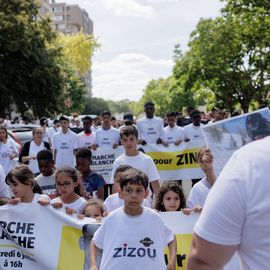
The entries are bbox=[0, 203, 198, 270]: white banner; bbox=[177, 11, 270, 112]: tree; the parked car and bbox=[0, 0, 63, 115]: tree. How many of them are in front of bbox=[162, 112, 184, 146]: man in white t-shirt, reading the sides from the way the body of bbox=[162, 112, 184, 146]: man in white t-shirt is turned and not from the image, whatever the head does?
1

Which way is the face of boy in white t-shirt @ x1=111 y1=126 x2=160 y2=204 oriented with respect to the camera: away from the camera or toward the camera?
toward the camera

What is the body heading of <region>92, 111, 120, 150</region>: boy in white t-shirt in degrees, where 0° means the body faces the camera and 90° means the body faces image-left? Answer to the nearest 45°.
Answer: approximately 0°

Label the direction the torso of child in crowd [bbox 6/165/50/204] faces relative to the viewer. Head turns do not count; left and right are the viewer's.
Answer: facing the viewer and to the left of the viewer

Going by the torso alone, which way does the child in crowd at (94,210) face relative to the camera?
toward the camera

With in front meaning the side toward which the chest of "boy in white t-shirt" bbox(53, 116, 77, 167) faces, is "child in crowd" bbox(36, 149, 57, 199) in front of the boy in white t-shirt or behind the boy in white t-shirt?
in front

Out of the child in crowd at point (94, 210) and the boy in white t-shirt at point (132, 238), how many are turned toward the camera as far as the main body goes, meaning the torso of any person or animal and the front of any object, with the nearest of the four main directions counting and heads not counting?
2

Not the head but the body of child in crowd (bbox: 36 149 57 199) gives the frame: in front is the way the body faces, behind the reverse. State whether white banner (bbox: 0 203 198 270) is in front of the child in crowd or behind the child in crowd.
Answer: in front

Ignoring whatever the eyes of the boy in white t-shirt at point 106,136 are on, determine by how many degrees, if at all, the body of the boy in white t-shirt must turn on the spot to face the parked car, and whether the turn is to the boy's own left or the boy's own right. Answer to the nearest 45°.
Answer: approximately 135° to the boy's own right

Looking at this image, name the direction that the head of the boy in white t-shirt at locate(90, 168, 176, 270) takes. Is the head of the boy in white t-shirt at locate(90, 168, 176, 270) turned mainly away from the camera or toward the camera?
toward the camera

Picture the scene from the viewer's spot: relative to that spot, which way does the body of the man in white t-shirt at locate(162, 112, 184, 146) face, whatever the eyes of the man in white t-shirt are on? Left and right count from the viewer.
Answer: facing the viewer

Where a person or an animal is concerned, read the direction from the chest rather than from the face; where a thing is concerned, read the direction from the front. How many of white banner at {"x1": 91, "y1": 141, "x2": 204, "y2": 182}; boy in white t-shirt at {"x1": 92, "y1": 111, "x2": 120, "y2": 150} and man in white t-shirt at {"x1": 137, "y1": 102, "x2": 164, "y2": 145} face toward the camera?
3
